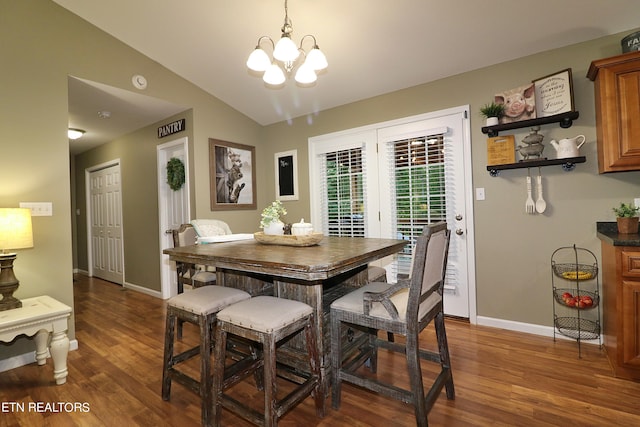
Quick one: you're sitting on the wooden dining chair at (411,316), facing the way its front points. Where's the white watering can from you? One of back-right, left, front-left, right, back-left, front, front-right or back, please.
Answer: right

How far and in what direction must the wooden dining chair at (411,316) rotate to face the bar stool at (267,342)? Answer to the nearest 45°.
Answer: approximately 45° to its left

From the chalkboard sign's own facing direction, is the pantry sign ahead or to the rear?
ahead

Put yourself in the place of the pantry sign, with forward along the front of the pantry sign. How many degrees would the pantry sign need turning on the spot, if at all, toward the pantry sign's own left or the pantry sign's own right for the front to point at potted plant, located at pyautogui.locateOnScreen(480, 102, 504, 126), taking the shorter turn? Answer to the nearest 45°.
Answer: approximately 90° to the pantry sign's own left

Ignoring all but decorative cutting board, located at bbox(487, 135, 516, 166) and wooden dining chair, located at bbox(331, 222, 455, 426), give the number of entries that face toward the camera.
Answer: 1

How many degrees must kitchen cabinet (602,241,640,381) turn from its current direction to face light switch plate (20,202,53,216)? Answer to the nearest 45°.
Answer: approximately 45° to its right

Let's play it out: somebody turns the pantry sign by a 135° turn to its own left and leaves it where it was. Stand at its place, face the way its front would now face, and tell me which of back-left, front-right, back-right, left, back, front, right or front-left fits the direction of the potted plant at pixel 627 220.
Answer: front-right

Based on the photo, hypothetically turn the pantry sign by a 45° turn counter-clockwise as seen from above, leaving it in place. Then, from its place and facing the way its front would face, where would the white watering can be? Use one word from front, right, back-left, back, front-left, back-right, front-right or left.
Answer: front-left

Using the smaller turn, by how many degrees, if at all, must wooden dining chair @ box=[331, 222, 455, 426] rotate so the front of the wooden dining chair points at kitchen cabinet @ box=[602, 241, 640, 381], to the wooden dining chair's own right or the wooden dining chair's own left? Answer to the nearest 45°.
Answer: approximately 90° to the wooden dining chair's own right

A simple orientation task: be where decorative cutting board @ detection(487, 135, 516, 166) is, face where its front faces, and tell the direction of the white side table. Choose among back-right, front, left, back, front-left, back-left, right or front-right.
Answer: front-right

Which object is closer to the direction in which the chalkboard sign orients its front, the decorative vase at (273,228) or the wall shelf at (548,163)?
the decorative vase

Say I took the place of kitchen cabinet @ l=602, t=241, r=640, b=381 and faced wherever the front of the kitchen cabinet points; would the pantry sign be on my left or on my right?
on my right

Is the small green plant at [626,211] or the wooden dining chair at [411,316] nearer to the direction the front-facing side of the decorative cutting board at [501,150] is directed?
the wooden dining chair

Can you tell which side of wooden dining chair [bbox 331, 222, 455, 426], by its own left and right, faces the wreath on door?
front
